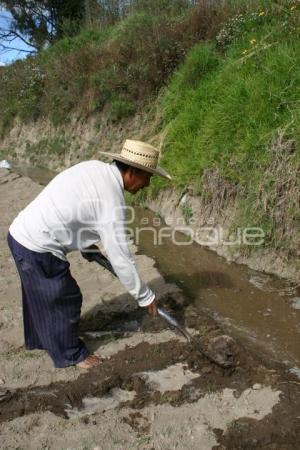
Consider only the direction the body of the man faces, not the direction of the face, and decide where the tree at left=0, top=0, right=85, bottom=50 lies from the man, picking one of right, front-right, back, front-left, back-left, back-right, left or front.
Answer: left

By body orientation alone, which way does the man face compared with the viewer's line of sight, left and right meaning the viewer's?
facing to the right of the viewer

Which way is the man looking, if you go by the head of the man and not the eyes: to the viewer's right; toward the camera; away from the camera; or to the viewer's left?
to the viewer's right
